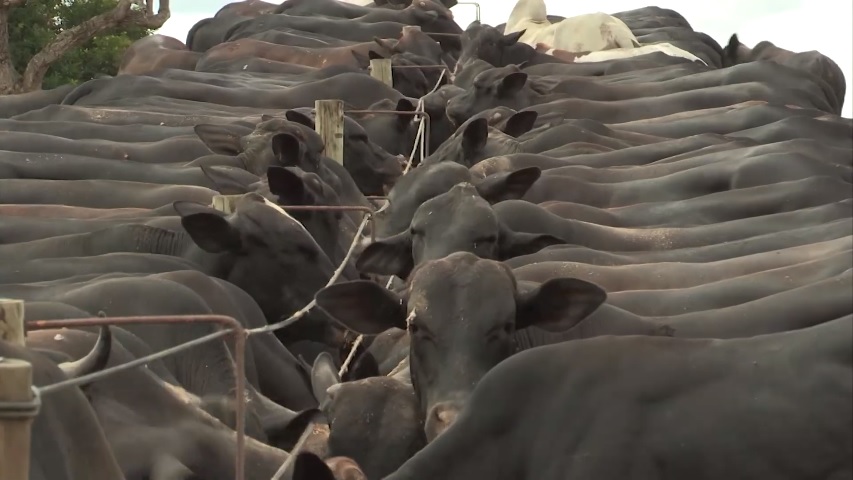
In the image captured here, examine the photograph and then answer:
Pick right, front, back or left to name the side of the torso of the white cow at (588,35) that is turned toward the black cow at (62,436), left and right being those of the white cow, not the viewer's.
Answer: left

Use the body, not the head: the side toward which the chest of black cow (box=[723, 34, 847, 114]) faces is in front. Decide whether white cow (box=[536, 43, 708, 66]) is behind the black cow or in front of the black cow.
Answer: in front

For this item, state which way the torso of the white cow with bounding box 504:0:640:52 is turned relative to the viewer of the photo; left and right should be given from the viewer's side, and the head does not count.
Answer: facing to the left of the viewer

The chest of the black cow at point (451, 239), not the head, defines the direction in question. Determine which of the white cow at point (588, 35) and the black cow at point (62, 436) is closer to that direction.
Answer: the black cow

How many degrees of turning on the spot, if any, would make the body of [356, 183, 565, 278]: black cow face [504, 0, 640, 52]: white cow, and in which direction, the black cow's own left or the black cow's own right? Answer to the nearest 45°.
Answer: approximately 180°

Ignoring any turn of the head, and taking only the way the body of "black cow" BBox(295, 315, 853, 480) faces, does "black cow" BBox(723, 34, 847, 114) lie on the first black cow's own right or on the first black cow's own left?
on the first black cow's own right

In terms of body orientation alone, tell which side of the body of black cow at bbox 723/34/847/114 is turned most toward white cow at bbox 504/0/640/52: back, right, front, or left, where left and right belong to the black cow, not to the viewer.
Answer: front

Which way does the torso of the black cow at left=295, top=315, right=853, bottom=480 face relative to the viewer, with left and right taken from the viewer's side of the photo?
facing to the left of the viewer

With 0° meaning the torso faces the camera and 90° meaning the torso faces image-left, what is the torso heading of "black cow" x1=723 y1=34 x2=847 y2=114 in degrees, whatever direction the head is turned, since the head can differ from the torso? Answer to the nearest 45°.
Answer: approximately 90°
